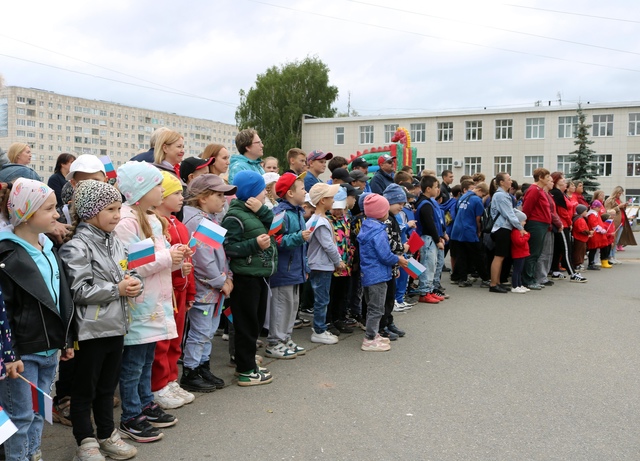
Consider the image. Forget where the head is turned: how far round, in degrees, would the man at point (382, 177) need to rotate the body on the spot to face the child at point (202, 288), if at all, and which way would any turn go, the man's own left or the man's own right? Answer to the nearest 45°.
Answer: approximately 90° to the man's own right

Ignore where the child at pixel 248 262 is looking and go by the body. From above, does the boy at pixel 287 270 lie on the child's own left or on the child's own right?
on the child's own left

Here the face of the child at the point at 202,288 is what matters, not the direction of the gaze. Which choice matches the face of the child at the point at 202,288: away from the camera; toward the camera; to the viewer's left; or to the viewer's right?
to the viewer's right

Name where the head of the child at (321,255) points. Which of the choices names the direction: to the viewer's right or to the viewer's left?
to the viewer's right

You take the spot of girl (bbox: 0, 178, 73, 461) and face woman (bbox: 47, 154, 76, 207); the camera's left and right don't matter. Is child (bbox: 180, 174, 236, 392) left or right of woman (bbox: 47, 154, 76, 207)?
right

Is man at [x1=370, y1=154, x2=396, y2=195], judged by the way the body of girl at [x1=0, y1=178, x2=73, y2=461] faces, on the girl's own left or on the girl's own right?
on the girl's own left

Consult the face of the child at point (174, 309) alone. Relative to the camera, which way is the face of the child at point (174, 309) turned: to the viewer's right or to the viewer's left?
to the viewer's right
